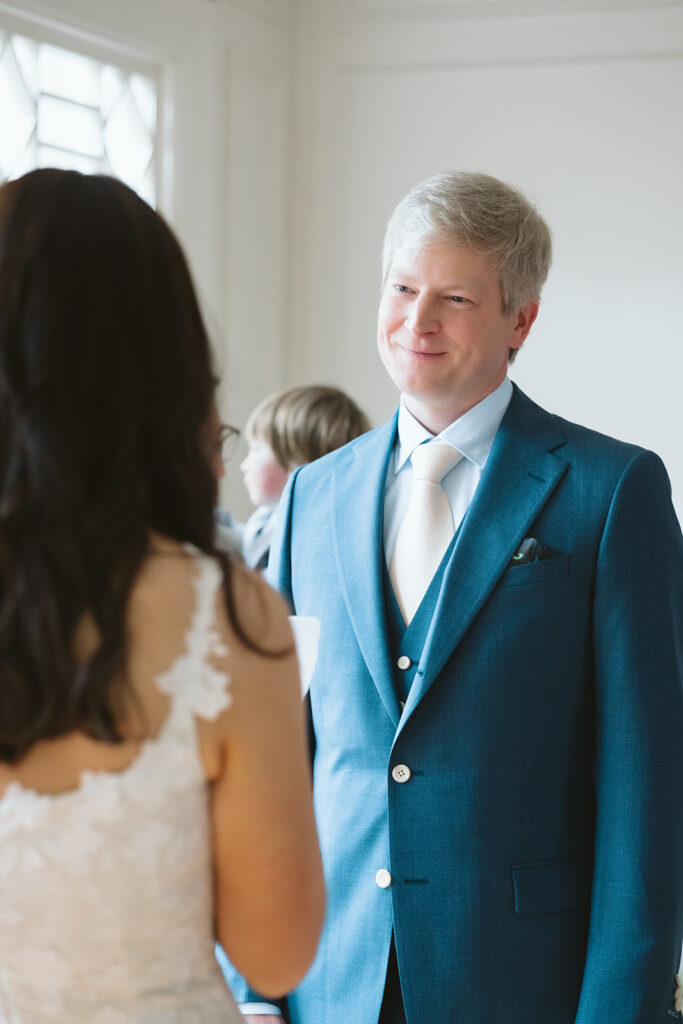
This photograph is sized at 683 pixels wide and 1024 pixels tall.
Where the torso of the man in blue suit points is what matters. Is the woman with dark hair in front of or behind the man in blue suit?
in front

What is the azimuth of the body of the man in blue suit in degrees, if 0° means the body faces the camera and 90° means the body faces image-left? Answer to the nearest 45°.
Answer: approximately 45°

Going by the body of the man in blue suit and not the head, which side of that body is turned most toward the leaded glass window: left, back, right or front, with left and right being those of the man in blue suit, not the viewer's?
right

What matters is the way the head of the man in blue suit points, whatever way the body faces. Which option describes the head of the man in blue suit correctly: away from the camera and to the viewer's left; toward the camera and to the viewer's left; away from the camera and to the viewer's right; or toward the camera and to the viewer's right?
toward the camera and to the viewer's left

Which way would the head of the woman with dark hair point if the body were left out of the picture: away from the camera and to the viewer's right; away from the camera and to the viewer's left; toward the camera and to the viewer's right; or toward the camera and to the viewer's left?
away from the camera and to the viewer's right

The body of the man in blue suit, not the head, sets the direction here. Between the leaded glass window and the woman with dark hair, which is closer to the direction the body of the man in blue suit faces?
the woman with dark hair
